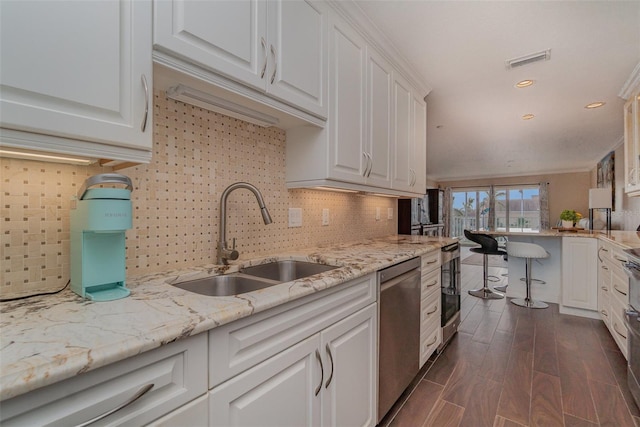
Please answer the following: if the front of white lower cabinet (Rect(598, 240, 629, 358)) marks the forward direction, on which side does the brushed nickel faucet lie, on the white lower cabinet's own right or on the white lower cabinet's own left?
on the white lower cabinet's own left

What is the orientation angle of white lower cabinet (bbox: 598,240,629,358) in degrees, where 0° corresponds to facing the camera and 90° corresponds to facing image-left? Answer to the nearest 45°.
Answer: approximately 90°

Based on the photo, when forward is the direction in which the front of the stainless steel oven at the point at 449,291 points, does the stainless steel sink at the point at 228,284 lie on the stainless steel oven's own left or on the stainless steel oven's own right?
on the stainless steel oven's own right

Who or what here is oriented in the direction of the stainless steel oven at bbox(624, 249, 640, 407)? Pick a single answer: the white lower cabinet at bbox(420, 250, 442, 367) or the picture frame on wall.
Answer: the white lower cabinet

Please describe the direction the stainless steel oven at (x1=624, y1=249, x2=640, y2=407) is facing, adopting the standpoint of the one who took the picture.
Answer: facing to the left of the viewer

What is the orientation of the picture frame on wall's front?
to the viewer's left

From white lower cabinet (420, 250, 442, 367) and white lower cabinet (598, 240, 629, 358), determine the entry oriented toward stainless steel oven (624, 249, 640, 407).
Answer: white lower cabinet (420, 250, 442, 367)

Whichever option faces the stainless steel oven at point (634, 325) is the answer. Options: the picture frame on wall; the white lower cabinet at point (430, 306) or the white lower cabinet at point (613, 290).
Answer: the white lower cabinet at point (430, 306)

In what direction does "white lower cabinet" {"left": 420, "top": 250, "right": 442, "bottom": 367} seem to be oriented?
to the viewer's right

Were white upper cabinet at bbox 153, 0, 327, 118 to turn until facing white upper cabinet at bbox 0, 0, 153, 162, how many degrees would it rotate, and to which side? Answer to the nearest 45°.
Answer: approximately 90° to its right

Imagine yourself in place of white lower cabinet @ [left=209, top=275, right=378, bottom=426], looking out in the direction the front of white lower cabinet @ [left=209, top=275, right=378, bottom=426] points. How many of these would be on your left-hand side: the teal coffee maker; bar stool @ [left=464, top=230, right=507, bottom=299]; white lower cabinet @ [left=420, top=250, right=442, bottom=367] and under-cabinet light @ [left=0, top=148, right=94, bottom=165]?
2

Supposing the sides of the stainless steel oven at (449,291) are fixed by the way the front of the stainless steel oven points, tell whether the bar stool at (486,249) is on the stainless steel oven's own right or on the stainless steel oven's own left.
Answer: on the stainless steel oven's own left
